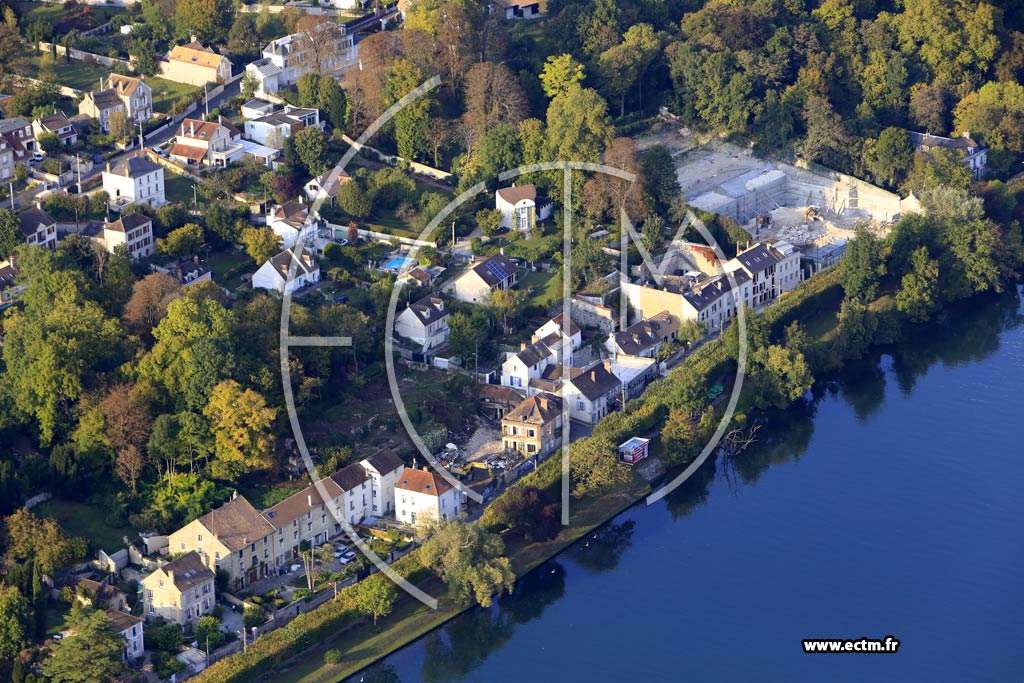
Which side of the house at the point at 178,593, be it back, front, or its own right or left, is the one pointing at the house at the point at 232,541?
left

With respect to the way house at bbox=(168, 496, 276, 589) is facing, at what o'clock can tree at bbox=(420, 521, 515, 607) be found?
The tree is roughly at 11 o'clock from the house.

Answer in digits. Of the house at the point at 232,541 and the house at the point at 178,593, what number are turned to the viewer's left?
0

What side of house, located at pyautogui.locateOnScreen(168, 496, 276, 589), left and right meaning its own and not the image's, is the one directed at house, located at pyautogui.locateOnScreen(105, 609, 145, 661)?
right

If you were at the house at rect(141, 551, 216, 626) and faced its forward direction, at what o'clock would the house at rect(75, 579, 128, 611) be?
the house at rect(75, 579, 128, 611) is roughly at 5 o'clock from the house at rect(141, 551, 216, 626).

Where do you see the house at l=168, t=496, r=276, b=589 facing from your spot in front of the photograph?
facing the viewer and to the right of the viewer

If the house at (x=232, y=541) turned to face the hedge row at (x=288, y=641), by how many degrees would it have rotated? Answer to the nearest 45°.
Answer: approximately 45° to its right

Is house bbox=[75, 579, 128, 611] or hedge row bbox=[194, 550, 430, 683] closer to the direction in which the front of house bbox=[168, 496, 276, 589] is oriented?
the hedge row

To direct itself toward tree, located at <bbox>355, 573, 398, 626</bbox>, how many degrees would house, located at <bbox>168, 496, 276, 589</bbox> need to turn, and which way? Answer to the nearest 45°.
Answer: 0° — it already faces it

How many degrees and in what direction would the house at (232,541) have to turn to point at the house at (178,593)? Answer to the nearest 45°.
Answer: approximately 90° to its right
